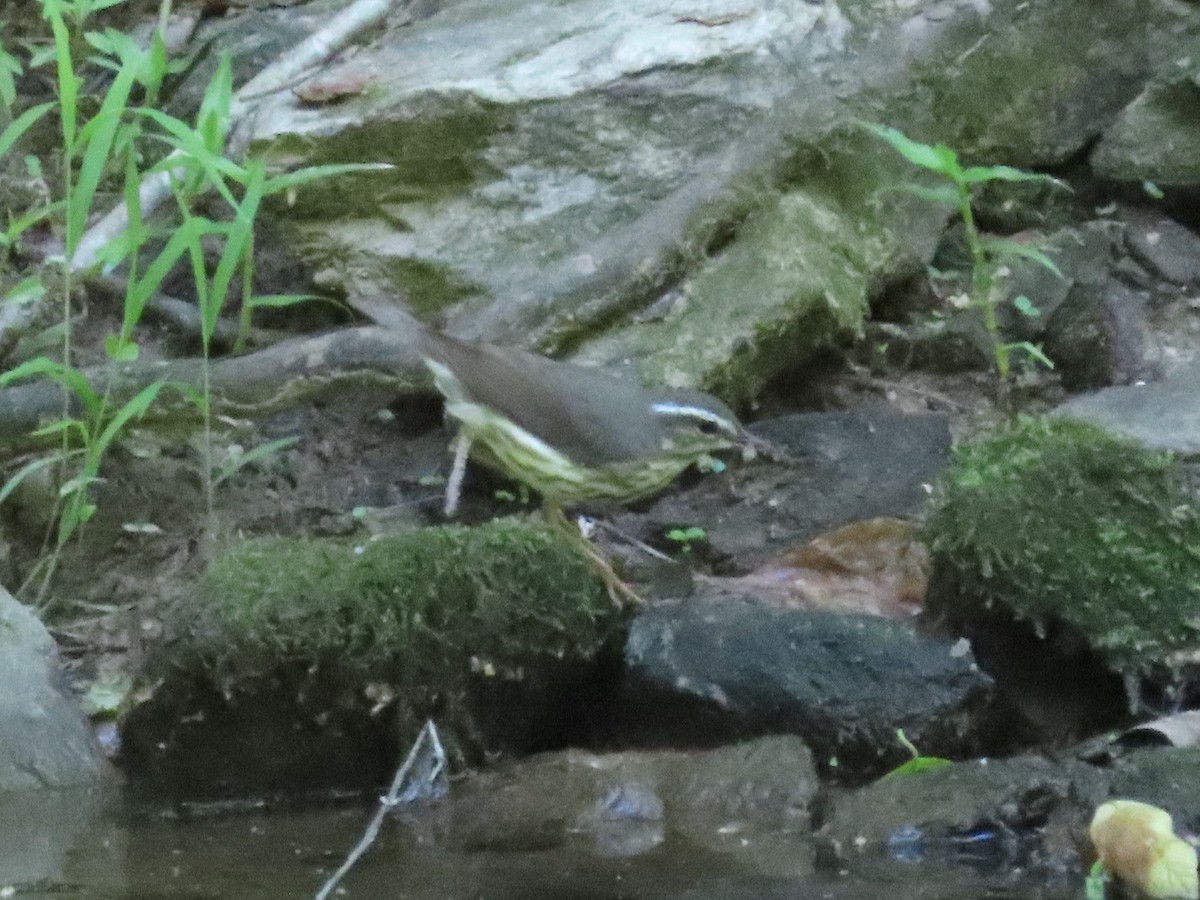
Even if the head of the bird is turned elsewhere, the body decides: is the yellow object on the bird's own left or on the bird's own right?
on the bird's own right

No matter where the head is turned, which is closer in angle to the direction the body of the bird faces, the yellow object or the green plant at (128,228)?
the yellow object

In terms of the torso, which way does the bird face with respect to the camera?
to the viewer's right

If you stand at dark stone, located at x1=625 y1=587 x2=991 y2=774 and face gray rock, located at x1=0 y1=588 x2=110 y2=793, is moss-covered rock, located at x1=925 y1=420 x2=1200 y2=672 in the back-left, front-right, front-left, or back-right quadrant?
back-right

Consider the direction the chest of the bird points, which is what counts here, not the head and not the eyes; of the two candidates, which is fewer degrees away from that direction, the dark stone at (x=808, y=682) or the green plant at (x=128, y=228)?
the dark stone

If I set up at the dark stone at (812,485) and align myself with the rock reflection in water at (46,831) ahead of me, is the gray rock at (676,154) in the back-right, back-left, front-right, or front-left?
back-right

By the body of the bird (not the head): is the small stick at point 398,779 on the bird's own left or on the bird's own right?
on the bird's own right

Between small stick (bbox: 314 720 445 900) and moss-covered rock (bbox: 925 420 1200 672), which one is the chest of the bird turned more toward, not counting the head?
the moss-covered rock
